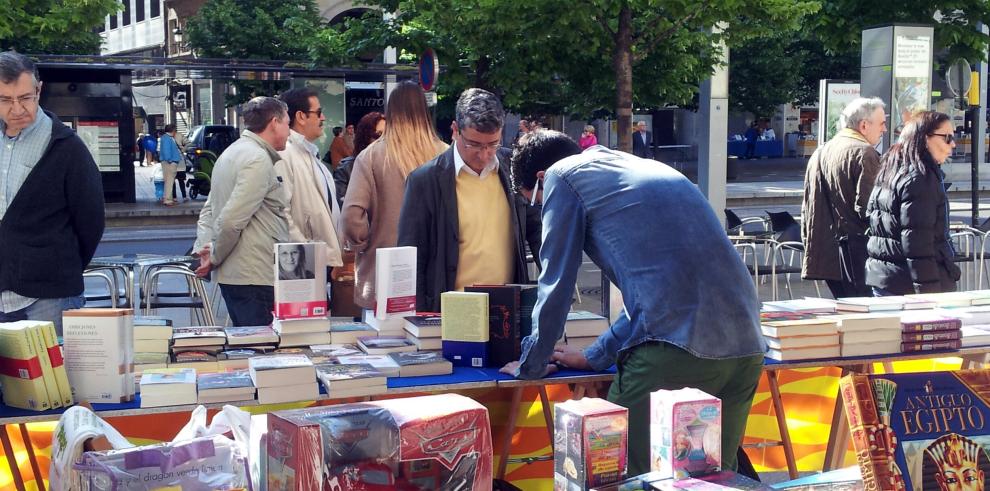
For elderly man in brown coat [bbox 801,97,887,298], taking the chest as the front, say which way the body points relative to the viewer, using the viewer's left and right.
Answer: facing away from the viewer and to the right of the viewer

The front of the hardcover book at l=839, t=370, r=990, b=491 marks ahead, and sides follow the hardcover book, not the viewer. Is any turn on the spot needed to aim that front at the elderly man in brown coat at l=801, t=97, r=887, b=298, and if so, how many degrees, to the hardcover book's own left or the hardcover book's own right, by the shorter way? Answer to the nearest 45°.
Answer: approximately 180°

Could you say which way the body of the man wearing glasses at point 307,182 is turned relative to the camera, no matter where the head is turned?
to the viewer's right

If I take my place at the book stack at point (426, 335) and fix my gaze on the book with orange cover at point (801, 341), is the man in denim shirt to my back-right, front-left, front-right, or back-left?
front-right

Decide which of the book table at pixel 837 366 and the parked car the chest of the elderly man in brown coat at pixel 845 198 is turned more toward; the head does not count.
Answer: the parked car

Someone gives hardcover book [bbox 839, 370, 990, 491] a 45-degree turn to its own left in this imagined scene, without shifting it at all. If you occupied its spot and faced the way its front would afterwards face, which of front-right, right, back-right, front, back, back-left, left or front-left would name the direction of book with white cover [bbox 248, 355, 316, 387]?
back-right

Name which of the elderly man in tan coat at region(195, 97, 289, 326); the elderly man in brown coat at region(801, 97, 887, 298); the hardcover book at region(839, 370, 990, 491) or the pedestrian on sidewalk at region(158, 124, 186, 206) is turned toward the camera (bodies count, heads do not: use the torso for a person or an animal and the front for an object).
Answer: the hardcover book

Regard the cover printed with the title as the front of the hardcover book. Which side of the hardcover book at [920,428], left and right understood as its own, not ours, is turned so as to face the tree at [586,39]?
back

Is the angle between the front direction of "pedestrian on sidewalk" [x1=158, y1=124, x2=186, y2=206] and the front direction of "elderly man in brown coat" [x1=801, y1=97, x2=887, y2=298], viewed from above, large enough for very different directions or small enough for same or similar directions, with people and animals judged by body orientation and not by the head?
same or similar directions

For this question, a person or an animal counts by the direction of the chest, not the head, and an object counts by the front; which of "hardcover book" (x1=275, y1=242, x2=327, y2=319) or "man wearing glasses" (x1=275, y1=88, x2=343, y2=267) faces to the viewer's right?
the man wearing glasses

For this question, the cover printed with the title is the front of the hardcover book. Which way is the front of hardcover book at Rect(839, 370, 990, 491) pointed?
toward the camera
